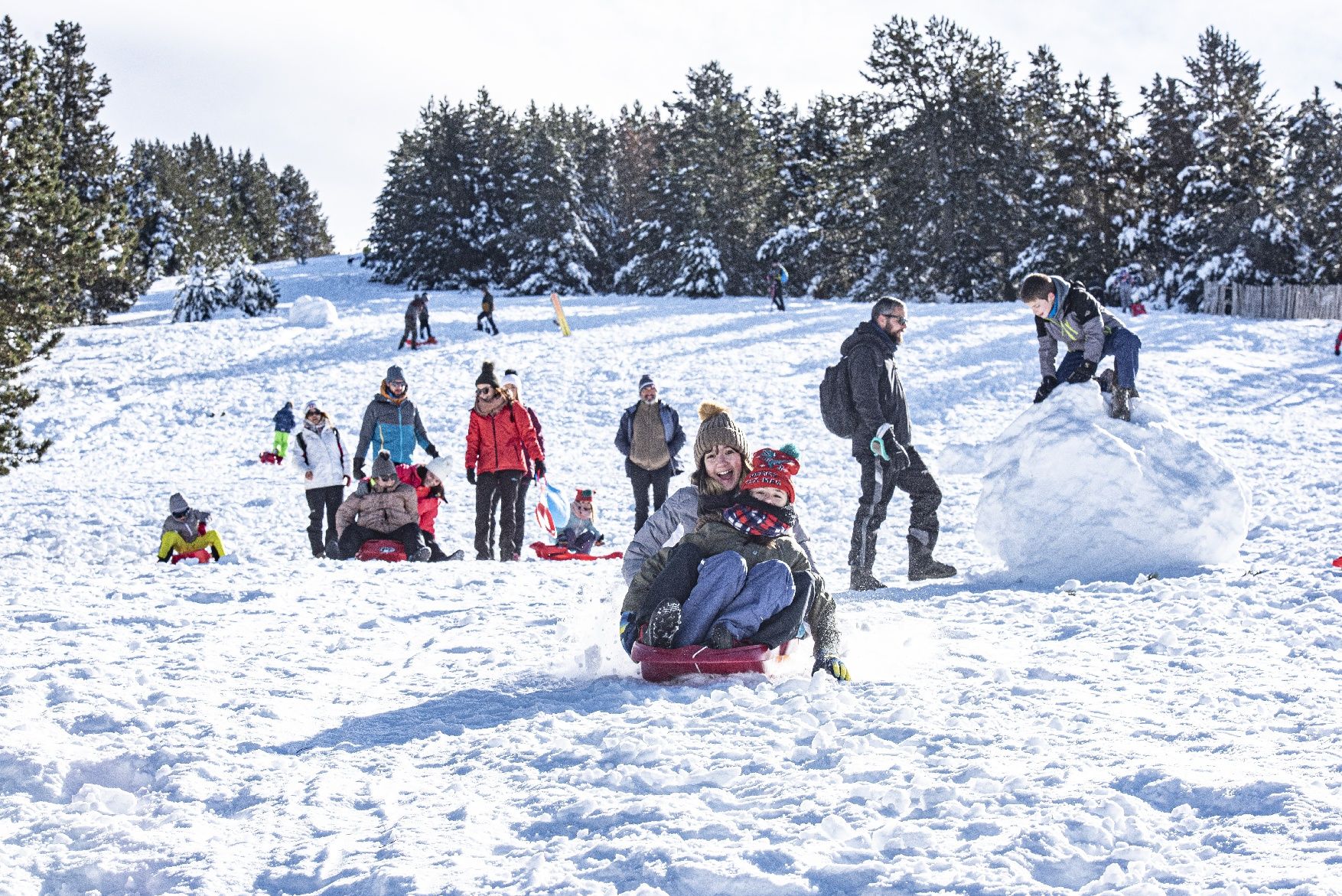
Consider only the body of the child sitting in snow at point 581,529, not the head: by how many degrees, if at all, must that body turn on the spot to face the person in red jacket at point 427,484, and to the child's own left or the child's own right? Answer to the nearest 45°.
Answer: approximately 45° to the child's own right

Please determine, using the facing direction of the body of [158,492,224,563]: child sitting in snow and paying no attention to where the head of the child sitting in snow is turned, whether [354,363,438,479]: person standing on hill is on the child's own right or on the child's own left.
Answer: on the child's own left

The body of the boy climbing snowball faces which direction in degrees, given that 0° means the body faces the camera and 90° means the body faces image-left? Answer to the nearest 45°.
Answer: approximately 45°

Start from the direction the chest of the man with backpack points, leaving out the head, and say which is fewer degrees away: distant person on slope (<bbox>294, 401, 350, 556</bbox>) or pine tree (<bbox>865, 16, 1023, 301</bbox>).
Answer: the pine tree

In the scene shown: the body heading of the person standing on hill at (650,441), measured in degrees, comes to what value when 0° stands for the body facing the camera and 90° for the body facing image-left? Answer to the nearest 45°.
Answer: approximately 0°

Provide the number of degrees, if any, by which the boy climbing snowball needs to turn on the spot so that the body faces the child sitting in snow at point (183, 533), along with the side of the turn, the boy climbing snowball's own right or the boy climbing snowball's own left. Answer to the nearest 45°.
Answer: approximately 45° to the boy climbing snowball's own right

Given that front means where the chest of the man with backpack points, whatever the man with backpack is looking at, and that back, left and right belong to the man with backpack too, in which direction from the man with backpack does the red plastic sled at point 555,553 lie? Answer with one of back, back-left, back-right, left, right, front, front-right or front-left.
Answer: back-left

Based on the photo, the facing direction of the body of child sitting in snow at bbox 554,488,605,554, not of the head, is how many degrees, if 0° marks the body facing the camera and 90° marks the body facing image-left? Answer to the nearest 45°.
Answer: approximately 0°

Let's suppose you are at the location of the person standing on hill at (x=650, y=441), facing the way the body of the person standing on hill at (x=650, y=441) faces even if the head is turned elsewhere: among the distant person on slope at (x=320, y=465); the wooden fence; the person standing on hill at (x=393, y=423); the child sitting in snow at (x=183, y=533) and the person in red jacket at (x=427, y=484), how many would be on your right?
4

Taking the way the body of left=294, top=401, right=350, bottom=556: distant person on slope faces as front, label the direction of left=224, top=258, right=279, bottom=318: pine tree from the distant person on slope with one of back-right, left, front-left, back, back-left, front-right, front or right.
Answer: back

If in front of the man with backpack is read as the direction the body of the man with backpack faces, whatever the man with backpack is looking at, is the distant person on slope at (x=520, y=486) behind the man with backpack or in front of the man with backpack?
behind

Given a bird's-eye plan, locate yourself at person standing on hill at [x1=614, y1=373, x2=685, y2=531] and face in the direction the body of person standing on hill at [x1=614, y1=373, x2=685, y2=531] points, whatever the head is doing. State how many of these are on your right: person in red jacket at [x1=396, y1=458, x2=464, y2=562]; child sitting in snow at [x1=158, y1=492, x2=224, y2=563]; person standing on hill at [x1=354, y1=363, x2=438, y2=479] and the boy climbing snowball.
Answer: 3

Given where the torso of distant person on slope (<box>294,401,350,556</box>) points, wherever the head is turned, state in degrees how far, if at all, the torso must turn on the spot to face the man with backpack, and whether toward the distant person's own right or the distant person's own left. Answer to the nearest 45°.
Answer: approximately 45° to the distant person's own left
